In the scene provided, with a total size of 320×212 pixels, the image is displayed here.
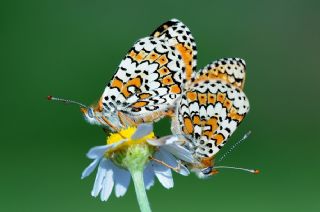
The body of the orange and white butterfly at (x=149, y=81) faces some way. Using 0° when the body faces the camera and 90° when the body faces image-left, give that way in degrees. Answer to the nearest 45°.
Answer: approximately 90°
